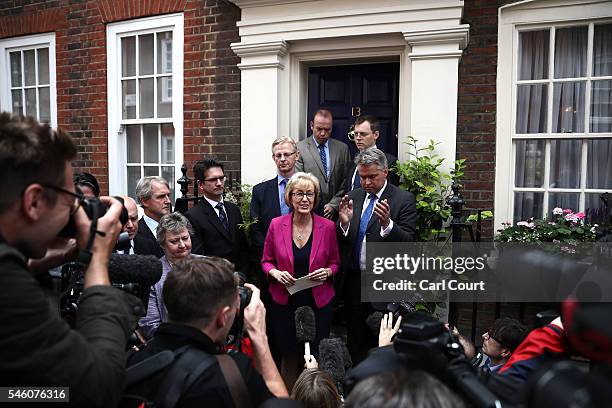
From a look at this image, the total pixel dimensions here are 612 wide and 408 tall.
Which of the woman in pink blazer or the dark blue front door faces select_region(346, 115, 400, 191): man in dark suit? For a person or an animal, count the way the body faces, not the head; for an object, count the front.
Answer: the dark blue front door

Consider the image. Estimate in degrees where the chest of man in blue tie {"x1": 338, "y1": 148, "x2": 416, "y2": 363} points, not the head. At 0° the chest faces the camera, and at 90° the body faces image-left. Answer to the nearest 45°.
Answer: approximately 45°

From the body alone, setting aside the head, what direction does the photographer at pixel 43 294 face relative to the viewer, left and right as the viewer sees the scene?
facing to the right of the viewer

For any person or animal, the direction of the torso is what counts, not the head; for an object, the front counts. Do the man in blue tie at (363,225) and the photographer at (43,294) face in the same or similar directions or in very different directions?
very different directions
